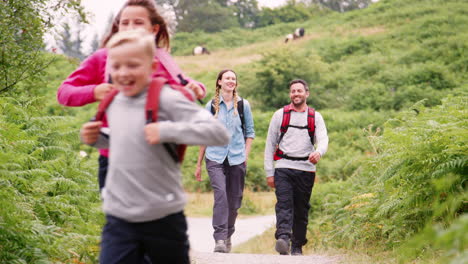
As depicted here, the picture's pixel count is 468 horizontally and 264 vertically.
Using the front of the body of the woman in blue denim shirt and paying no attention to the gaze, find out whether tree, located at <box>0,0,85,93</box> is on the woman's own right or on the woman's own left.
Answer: on the woman's own right

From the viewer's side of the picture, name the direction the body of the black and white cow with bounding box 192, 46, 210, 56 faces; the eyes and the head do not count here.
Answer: to the viewer's right

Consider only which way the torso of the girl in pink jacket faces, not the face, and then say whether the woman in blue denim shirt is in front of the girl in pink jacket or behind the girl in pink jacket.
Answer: behind

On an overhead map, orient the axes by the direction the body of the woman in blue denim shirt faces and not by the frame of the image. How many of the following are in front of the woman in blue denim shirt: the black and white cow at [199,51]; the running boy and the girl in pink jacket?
2

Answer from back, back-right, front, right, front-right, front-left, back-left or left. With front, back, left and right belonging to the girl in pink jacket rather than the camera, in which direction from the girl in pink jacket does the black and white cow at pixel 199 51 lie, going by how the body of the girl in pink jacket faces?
back

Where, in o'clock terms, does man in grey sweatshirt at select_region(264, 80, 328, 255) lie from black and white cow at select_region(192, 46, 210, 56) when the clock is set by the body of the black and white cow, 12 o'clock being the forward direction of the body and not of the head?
The man in grey sweatshirt is roughly at 3 o'clock from the black and white cow.

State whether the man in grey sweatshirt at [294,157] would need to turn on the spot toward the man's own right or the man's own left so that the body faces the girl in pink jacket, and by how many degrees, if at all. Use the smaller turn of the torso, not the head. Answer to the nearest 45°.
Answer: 0° — they already face them

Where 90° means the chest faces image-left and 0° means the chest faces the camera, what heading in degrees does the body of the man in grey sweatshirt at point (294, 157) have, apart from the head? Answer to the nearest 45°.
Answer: approximately 0°

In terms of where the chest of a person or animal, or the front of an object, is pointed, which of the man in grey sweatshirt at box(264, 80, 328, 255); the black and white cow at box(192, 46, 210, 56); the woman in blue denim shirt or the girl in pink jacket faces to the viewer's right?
the black and white cow

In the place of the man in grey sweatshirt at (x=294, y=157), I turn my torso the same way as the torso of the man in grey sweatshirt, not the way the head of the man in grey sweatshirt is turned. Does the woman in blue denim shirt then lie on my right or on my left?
on my right

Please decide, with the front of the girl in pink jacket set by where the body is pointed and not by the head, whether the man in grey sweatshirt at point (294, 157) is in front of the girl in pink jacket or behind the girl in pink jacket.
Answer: behind
